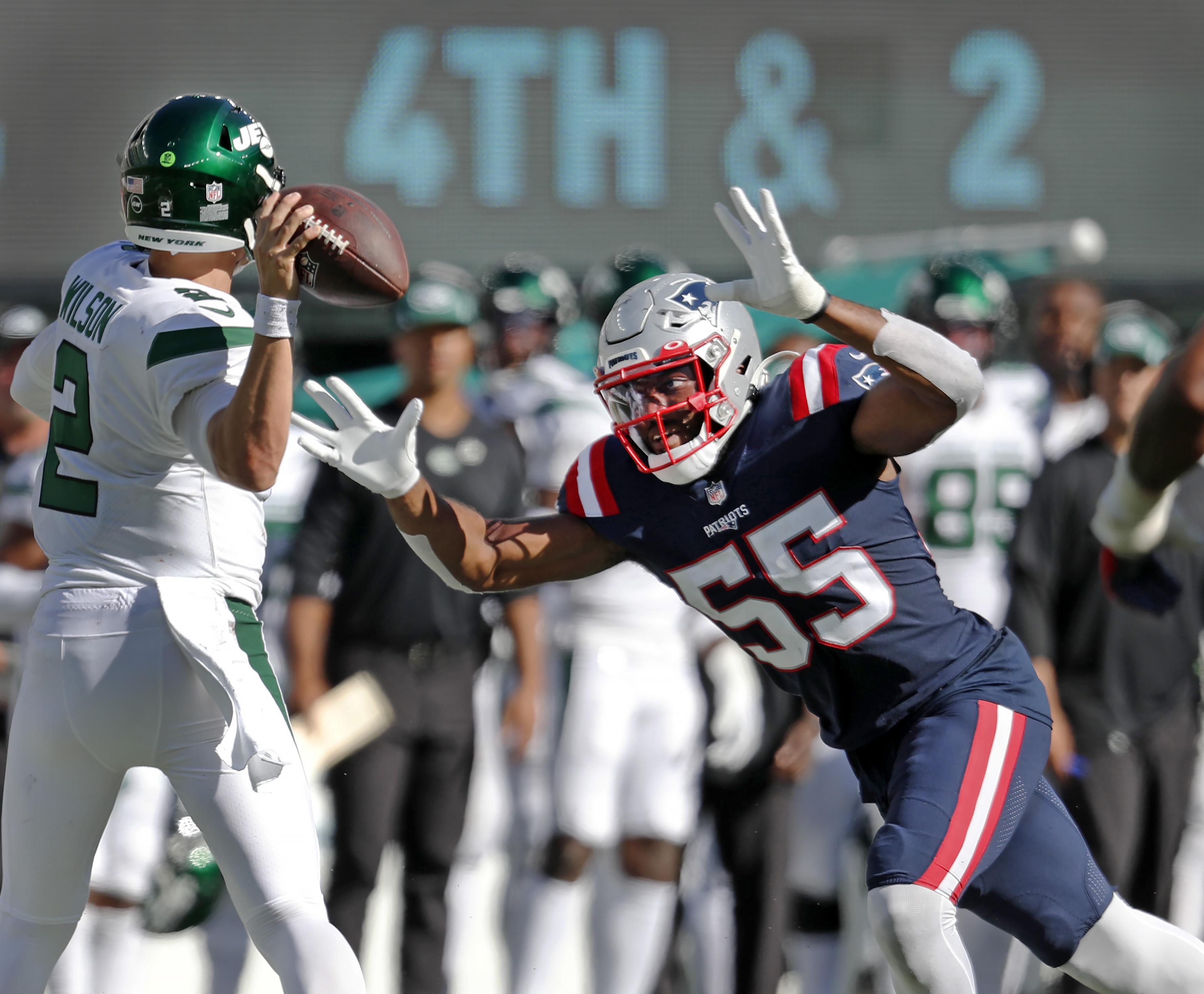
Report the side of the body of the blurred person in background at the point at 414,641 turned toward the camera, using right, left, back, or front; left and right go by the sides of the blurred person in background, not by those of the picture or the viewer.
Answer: front

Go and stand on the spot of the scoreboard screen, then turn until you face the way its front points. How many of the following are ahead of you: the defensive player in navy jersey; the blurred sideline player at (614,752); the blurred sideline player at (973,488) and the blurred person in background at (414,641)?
4

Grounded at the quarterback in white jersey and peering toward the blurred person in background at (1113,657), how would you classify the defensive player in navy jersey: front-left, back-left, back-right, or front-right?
front-right

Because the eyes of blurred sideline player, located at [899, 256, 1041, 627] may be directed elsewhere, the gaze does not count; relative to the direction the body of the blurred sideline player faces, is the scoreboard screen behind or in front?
behind

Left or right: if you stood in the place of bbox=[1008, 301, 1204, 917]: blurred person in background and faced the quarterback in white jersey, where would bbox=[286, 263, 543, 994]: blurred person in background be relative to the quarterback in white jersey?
right

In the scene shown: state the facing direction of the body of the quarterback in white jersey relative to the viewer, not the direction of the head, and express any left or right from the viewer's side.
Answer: facing away from the viewer and to the right of the viewer

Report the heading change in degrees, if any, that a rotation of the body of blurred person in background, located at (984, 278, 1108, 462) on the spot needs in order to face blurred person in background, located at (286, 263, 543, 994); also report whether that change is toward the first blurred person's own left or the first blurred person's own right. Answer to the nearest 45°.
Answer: approximately 45° to the first blurred person's own right

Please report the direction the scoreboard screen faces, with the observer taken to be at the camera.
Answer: facing the viewer

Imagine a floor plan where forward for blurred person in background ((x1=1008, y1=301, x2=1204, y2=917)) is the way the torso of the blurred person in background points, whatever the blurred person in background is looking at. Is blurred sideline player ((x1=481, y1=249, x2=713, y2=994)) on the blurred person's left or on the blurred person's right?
on the blurred person's right

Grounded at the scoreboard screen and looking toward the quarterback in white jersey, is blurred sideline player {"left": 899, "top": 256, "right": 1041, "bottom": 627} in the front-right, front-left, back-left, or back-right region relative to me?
front-left

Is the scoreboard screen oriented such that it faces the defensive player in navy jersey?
yes

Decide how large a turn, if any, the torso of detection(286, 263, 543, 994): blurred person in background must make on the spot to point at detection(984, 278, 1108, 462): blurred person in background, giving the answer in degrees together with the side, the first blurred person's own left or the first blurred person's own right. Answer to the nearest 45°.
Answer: approximately 90° to the first blurred person's own left

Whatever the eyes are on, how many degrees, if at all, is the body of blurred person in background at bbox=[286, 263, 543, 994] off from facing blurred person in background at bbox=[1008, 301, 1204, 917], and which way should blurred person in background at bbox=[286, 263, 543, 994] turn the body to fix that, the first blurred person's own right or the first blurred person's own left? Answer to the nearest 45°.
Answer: approximately 90° to the first blurred person's own left
